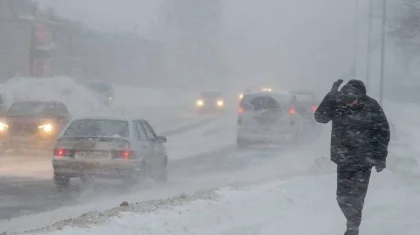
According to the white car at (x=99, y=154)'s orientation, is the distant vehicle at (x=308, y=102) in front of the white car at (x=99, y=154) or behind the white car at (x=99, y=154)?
in front

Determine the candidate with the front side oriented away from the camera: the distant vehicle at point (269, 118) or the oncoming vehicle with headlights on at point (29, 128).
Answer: the distant vehicle at point (269, 118)

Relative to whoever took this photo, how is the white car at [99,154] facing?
facing away from the viewer and to the right of the viewer

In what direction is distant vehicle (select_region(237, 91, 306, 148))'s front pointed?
away from the camera

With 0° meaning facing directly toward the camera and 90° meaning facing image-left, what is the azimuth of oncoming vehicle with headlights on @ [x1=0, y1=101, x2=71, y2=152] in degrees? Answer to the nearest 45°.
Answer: approximately 45°

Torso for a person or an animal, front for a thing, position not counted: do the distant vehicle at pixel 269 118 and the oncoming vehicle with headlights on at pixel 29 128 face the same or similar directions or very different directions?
very different directions

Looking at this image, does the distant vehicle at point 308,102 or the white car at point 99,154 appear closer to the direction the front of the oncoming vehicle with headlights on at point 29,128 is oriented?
the white car

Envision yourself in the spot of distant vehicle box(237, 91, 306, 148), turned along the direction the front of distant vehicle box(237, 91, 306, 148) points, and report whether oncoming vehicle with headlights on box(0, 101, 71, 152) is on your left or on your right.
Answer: on your left

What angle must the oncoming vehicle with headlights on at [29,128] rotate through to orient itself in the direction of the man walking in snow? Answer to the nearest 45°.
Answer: approximately 45° to its left

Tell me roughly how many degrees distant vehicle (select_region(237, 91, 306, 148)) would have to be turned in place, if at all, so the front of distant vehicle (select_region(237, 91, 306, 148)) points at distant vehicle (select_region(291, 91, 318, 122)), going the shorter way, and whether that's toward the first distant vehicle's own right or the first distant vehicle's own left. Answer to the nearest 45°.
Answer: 0° — it already faces it

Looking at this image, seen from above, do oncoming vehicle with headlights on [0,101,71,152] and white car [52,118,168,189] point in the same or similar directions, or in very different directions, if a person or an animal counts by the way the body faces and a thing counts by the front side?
very different directions

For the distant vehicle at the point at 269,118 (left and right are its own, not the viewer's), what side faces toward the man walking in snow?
back

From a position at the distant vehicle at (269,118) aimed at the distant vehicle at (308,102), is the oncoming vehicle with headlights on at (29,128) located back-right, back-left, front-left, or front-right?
back-left

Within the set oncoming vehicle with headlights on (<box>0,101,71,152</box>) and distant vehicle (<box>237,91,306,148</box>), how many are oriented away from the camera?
1

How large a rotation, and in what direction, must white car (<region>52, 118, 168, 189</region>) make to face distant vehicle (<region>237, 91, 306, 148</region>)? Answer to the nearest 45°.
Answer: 0° — it already faces it

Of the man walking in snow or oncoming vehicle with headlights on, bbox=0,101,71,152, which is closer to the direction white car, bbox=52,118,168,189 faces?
the oncoming vehicle with headlights on

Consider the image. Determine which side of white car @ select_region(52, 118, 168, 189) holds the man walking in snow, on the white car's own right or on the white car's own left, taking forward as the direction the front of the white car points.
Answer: on the white car's own right
